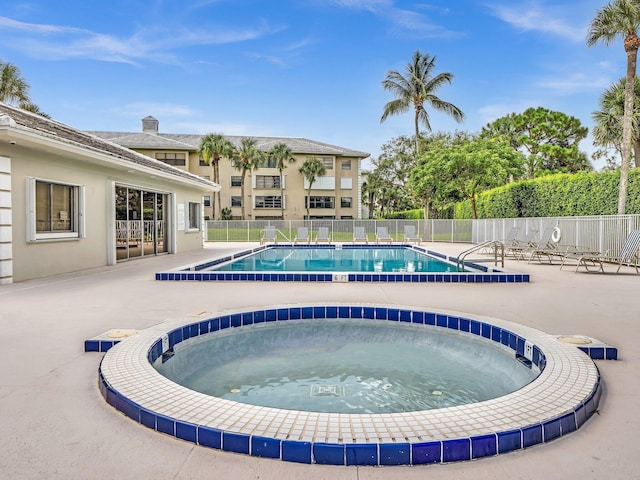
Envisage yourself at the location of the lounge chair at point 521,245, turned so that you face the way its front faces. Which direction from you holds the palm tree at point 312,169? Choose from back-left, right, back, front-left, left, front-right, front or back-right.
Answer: front-right

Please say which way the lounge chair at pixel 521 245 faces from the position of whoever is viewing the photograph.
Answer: facing to the left of the viewer

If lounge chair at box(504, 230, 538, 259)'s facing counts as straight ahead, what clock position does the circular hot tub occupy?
The circular hot tub is roughly at 9 o'clock from the lounge chair.

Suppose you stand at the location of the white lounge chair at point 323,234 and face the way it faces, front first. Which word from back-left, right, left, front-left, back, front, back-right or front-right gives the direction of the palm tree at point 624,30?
front-left

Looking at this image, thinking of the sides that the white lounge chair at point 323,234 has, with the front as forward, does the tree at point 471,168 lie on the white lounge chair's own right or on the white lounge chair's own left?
on the white lounge chair's own left

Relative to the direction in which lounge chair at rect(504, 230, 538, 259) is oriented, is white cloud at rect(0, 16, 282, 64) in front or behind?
in front

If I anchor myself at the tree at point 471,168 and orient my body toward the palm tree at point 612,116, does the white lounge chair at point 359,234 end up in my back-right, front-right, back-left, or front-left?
back-right

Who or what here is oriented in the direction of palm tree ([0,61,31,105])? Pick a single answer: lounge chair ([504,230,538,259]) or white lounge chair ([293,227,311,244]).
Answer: the lounge chair

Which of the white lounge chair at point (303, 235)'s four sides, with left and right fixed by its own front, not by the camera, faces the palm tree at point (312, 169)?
back

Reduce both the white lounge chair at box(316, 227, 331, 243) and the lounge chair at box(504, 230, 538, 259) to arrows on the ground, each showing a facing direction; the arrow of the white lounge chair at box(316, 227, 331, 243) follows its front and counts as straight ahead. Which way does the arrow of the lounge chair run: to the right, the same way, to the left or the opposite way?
to the right

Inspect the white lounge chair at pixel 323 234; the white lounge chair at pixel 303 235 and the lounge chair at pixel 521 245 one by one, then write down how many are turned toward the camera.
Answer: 2

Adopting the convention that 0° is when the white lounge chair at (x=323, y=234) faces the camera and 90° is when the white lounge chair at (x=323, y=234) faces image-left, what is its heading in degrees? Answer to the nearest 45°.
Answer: approximately 0°
